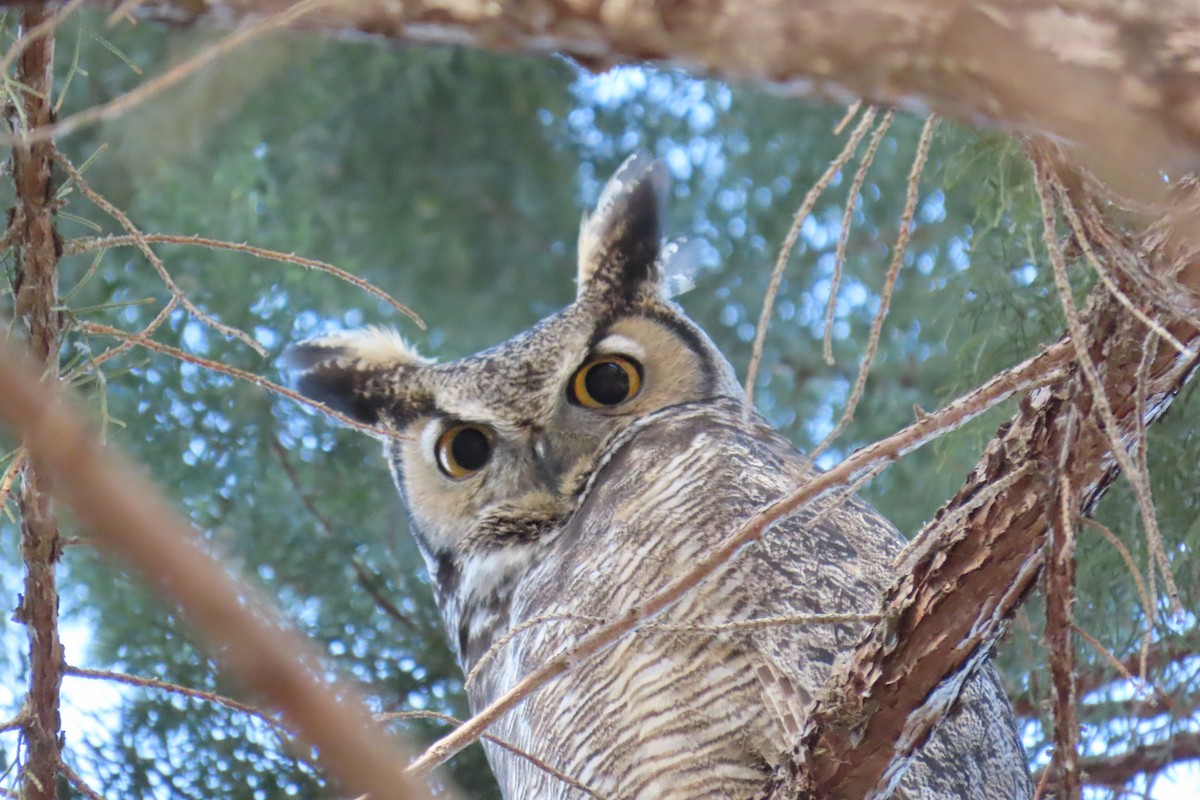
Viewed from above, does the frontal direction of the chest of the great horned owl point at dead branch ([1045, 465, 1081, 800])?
no
